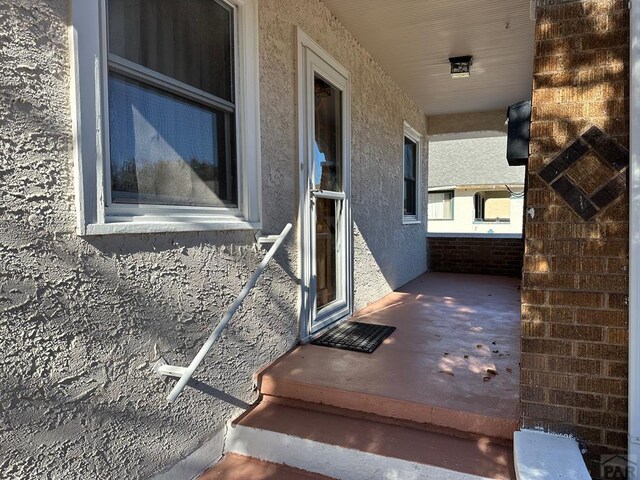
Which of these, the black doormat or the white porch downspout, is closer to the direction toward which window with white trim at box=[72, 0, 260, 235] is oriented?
the white porch downspout

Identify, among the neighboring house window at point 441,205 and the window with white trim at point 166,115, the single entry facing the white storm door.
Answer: the neighboring house window

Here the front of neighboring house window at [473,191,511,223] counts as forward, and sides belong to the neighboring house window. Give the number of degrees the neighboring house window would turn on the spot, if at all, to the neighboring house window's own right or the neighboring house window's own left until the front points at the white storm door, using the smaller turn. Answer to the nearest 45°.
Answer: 0° — it already faces it

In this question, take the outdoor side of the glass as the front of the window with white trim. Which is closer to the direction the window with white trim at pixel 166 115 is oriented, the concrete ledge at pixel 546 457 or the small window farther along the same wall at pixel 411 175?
the concrete ledge

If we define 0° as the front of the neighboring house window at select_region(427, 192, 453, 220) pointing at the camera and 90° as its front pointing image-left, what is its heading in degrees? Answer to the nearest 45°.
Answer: approximately 0°

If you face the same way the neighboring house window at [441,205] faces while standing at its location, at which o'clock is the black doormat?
The black doormat is roughly at 12 o'clock from the neighboring house window.

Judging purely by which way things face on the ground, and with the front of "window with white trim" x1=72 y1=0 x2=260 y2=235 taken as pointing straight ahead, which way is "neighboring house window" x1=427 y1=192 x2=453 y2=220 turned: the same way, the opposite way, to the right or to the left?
to the right

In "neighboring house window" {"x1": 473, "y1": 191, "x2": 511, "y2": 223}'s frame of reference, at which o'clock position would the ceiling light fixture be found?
The ceiling light fixture is roughly at 12 o'clock from the neighboring house window.

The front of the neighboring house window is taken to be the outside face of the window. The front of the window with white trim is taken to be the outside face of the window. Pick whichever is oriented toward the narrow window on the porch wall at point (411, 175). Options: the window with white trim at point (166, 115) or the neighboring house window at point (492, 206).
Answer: the neighboring house window at point (492, 206)

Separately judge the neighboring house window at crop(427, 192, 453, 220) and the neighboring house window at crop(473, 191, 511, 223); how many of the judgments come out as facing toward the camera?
2

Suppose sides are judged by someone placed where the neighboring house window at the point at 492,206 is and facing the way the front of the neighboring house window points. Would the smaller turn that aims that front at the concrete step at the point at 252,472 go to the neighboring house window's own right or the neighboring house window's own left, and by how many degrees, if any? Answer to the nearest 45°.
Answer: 0° — it already faces it

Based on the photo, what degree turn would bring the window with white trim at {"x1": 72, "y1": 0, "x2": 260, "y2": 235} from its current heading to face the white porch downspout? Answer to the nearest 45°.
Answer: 0° — it already faces it

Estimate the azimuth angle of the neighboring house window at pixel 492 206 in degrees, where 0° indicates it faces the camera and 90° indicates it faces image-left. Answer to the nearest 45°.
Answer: approximately 0°

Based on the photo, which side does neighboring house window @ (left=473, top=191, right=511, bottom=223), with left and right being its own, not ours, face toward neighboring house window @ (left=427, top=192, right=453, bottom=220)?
right

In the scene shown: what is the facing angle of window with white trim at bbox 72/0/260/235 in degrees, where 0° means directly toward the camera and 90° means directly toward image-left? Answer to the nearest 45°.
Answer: approximately 315°
